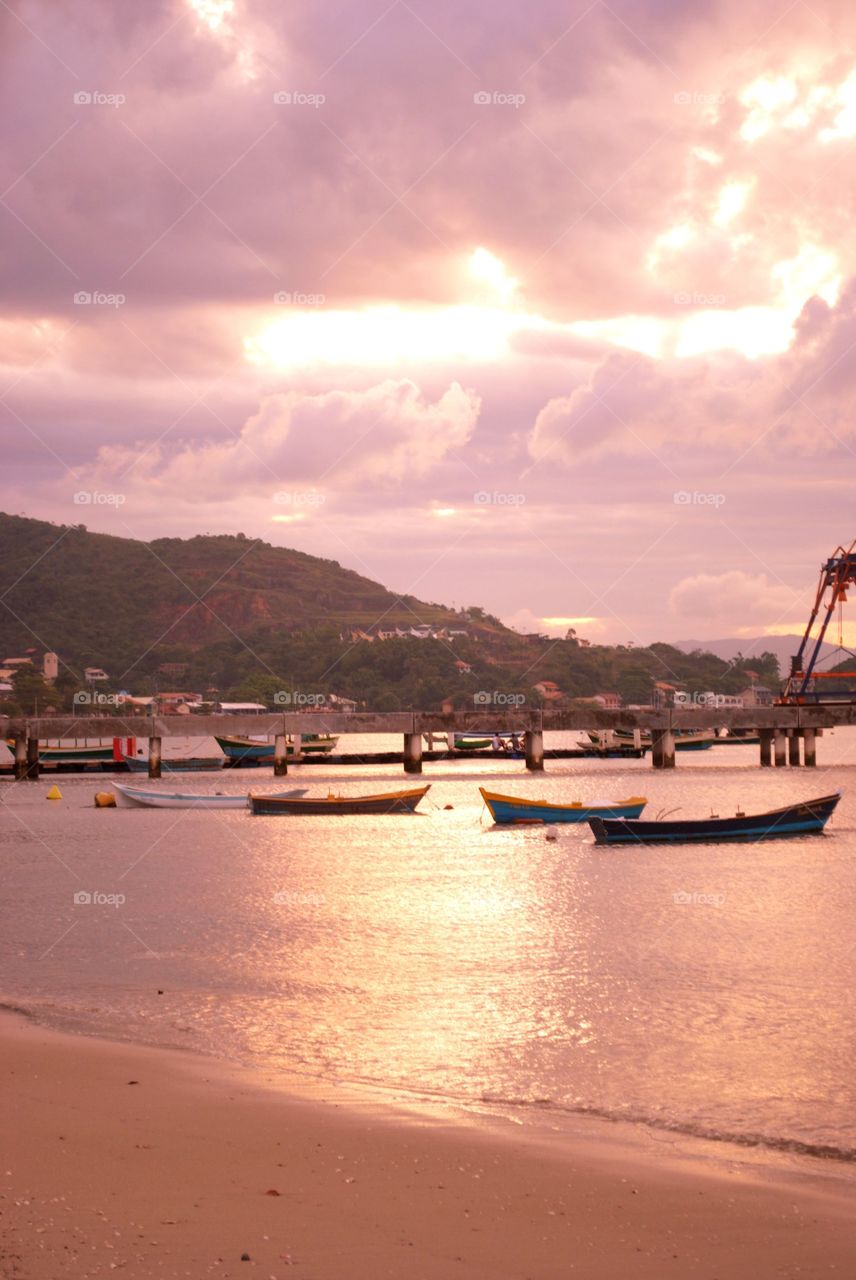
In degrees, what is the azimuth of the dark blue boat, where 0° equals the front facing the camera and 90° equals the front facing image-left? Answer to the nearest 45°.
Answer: approximately 270°

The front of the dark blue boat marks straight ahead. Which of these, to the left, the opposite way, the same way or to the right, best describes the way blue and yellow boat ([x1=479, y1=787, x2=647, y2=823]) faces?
the opposite way

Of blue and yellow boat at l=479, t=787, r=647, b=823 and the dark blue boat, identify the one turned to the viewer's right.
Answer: the dark blue boat

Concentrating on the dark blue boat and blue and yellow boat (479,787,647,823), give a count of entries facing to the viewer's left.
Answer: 1

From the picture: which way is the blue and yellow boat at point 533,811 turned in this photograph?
to the viewer's left

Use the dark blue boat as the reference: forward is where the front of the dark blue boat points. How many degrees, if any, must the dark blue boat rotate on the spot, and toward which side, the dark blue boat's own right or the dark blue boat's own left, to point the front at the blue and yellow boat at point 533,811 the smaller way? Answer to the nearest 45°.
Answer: approximately 135° to the dark blue boat's own left

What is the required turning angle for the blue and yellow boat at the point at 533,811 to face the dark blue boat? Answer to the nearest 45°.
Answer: approximately 135° to its left
